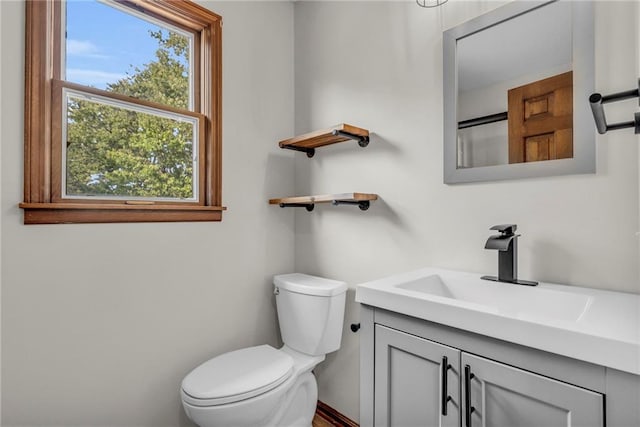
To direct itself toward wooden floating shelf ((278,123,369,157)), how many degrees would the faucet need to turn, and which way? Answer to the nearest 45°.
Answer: approximately 45° to its right

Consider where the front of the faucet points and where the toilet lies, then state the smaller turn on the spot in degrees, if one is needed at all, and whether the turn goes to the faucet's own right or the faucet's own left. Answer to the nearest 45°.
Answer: approximately 45° to the faucet's own right

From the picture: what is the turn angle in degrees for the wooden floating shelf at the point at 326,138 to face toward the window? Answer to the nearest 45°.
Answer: approximately 45° to its right

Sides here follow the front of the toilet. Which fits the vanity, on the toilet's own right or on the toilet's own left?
on the toilet's own left

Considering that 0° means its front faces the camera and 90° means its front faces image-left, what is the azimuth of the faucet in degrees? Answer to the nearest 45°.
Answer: approximately 45°

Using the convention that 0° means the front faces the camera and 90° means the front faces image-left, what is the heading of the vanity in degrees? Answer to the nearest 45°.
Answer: approximately 45°

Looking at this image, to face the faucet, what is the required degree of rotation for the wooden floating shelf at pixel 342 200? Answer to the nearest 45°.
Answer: approximately 90° to its left

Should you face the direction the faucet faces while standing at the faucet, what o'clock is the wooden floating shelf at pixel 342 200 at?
The wooden floating shelf is roughly at 2 o'clock from the faucet.

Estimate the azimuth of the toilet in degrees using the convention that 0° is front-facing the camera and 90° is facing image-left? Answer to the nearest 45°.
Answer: approximately 45°

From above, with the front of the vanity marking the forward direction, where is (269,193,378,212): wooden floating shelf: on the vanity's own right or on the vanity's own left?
on the vanity's own right

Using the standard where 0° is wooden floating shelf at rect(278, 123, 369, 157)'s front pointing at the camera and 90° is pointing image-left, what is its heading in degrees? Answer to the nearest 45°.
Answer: approximately 45°
